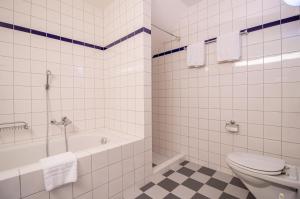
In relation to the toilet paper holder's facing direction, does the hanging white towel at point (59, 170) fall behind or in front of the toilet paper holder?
in front

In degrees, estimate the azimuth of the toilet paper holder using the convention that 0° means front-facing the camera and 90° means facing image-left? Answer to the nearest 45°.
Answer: approximately 45°

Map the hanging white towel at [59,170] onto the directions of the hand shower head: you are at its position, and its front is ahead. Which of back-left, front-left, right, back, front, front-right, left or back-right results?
front-right

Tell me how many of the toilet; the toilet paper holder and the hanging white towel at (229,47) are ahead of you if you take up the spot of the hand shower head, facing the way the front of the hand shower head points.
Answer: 3

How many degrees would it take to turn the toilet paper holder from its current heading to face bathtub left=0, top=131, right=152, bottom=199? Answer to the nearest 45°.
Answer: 0° — it already faces it

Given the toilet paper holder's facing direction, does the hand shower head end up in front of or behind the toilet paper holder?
in front

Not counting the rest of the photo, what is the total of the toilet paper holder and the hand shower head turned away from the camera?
0

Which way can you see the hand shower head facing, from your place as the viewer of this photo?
facing the viewer and to the right of the viewer

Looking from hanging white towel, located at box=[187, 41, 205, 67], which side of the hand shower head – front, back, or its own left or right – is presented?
left
